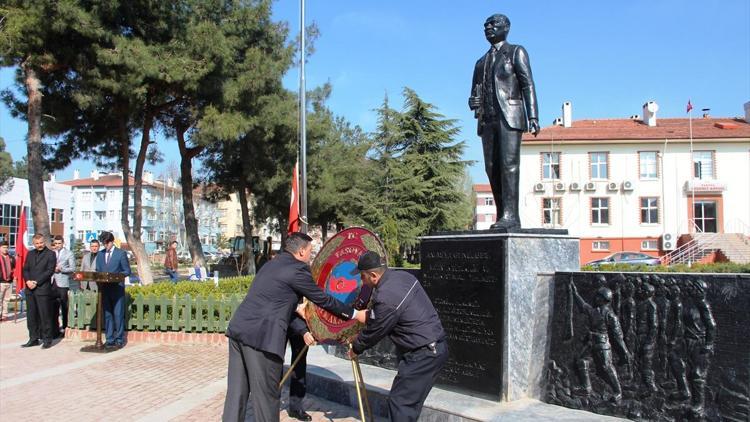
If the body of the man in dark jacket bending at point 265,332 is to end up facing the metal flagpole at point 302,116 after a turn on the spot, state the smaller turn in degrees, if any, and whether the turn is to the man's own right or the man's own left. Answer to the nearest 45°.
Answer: approximately 45° to the man's own left

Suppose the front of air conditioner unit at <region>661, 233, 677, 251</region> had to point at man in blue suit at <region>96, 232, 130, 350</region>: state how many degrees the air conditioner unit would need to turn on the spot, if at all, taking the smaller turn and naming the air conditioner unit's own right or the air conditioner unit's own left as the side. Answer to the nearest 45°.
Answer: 0° — it already faces them

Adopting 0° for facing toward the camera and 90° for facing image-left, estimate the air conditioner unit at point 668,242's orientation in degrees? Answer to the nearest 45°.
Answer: approximately 0°

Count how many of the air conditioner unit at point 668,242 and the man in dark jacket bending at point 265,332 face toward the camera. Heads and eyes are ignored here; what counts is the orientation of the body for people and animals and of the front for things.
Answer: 1

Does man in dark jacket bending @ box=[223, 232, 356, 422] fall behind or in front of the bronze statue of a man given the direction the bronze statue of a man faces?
in front

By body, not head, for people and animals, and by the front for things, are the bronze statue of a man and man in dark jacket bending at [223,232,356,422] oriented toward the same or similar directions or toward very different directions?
very different directions

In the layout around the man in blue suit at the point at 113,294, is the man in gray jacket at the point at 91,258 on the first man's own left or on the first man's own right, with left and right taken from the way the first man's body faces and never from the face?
on the first man's own right

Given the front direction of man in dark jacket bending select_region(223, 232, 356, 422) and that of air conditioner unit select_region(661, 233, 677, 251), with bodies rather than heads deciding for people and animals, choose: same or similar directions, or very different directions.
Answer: very different directions

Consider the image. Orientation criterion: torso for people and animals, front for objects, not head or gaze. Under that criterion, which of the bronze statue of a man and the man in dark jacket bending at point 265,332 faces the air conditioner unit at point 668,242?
the man in dark jacket bending

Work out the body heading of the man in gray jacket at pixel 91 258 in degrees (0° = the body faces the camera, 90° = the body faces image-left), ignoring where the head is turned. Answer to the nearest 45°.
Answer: approximately 315°

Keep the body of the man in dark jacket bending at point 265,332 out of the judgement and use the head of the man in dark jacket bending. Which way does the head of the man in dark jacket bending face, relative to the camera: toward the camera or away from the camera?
away from the camera

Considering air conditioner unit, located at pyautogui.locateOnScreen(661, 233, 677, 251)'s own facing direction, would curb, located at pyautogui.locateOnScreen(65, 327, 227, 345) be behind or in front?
in front
